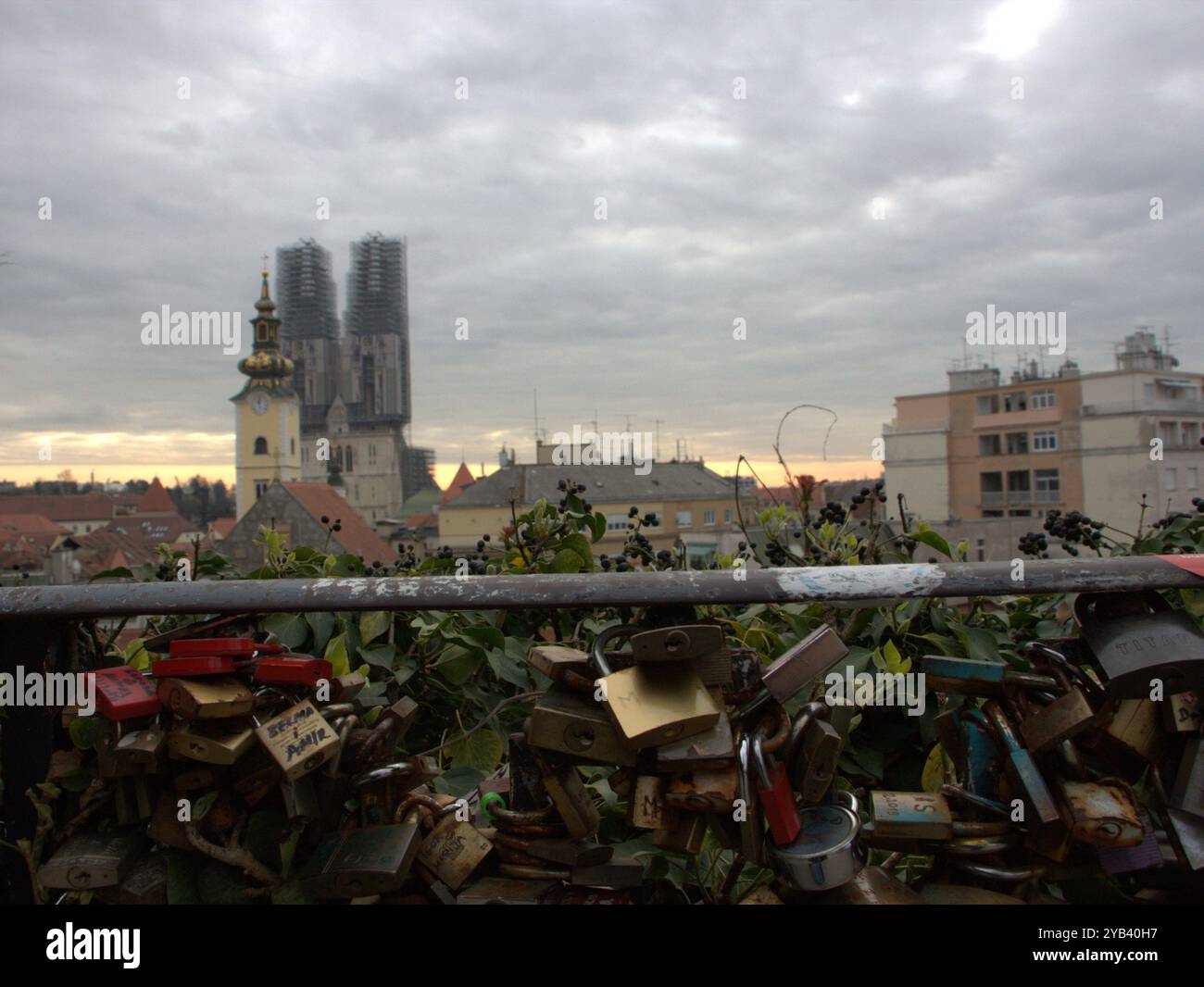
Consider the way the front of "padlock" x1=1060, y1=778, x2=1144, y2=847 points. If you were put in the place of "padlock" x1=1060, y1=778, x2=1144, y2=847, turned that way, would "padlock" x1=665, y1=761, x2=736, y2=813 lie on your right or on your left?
on your right

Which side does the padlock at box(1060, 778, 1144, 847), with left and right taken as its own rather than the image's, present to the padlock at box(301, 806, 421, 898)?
right

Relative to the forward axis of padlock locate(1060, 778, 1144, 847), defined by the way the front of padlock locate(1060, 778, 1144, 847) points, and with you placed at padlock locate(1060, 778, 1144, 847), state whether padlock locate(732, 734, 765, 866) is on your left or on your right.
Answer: on your right

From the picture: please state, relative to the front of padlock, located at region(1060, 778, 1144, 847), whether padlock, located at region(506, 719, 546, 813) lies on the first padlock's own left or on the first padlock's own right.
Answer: on the first padlock's own right

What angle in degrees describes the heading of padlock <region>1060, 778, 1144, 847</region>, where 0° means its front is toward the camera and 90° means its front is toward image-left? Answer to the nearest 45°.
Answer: approximately 0°

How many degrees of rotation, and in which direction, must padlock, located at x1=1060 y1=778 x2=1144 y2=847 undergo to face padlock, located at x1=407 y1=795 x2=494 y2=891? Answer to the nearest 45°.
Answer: approximately 90° to its right

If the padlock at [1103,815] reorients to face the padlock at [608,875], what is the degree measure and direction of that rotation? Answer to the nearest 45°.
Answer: approximately 90° to its right

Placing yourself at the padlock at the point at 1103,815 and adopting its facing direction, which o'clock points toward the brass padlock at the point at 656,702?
The brass padlock is roughly at 2 o'clock from the padlock.
